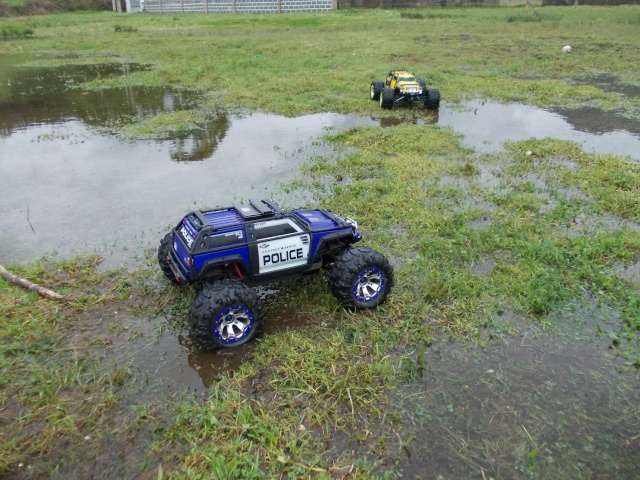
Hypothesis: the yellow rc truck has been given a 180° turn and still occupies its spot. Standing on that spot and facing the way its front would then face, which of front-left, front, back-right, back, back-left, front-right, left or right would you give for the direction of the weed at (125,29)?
front

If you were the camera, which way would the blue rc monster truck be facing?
facing away from the viewer and to the right of the viewer

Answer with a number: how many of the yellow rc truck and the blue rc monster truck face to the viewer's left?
0

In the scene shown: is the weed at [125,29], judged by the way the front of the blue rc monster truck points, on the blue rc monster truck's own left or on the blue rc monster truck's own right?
on the blue rc monster truck's own left

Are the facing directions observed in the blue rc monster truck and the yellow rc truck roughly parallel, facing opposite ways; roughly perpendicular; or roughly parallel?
roughly perpendicular

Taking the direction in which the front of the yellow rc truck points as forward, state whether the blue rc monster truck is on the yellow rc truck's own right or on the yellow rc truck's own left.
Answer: on the yellow rc truck's own right

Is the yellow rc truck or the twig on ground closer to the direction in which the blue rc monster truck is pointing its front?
the yellow rc truck
